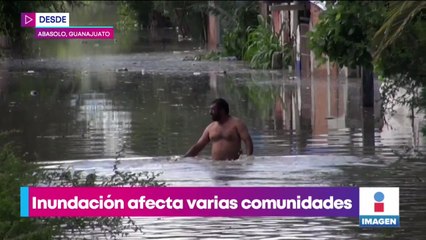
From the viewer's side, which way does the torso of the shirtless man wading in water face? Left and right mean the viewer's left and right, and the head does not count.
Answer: facing the viewer and to the left of the viewer

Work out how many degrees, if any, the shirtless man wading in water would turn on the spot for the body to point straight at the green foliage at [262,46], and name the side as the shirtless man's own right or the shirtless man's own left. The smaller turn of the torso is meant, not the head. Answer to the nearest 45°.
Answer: approximately 135° to the shirtless man's own right

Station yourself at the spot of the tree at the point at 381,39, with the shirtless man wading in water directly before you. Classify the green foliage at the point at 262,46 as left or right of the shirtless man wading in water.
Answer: right

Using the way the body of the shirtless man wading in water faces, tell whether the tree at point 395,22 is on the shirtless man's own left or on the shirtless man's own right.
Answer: on the shirtless man's own left

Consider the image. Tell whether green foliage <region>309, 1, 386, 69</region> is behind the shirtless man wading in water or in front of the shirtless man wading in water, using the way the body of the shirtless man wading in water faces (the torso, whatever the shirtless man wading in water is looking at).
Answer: behind

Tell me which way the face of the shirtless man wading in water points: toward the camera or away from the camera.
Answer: toward the camera
